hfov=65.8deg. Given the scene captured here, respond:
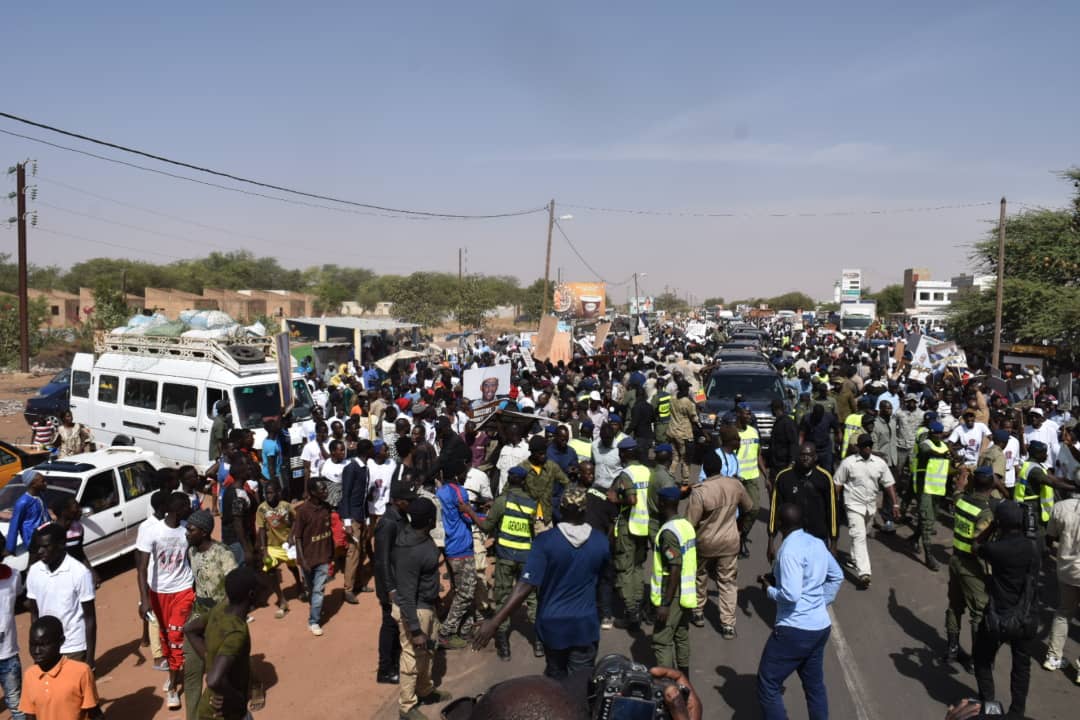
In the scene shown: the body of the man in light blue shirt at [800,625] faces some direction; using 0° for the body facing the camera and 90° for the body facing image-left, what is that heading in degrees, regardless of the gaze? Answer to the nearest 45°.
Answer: approximately 135°

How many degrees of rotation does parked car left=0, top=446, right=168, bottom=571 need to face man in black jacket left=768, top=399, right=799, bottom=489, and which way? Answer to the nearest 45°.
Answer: approximately 90° to its left

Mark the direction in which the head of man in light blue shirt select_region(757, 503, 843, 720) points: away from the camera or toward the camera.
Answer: away from the camera
